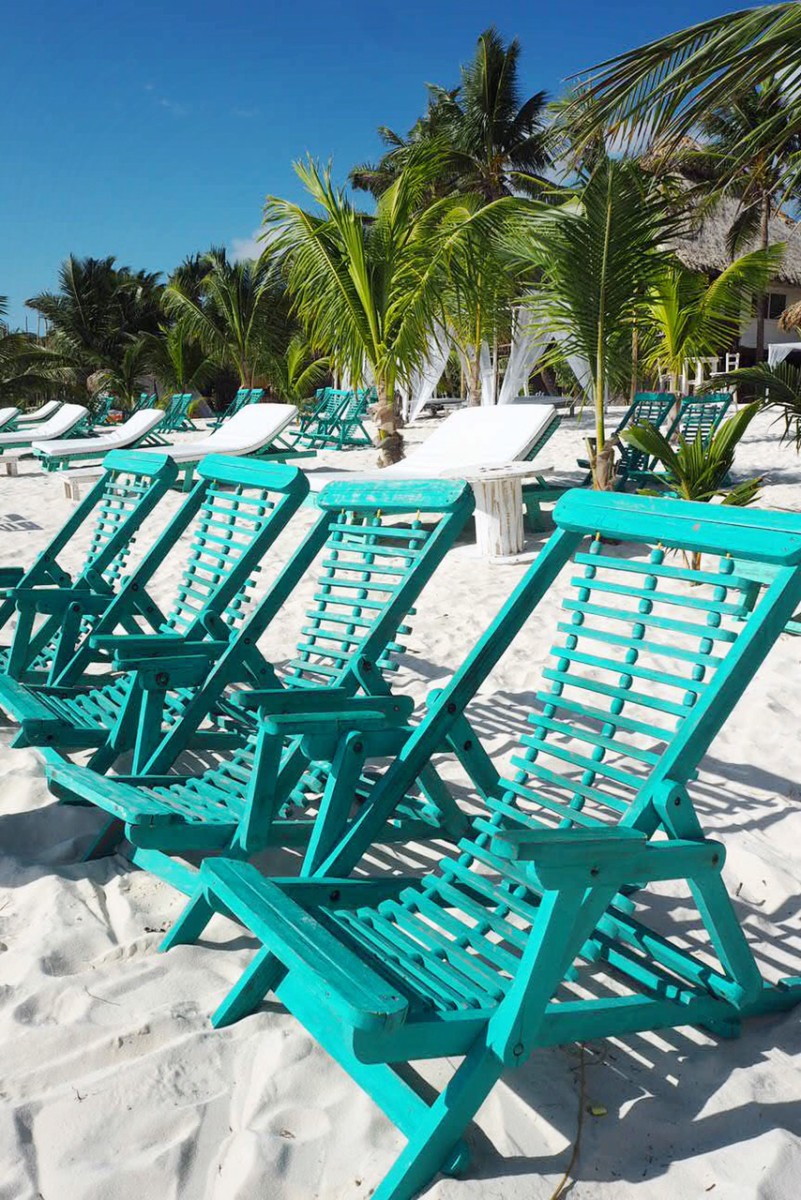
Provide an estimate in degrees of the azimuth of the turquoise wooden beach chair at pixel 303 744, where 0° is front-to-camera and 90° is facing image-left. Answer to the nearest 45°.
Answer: approximately 45°

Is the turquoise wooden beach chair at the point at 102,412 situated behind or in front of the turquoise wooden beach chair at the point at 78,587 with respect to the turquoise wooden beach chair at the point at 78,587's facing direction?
behind

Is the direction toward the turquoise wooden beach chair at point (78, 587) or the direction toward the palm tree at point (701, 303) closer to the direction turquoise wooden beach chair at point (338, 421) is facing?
the turquoise wooden beach chair

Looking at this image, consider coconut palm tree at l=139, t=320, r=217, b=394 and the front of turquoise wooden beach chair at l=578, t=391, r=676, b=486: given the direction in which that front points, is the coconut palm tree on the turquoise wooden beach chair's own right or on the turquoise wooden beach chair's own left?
on the turquoise wooden beach chair's own right

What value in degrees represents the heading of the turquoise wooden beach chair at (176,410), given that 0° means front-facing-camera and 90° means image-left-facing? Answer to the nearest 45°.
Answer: approximately 45°

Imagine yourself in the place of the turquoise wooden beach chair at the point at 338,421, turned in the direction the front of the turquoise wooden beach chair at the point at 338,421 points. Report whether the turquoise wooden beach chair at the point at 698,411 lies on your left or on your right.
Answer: on your left

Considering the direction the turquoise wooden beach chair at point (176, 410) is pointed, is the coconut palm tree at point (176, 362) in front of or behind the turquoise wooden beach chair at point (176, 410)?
behind

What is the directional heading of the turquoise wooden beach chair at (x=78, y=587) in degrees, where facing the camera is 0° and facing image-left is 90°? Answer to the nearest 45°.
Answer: approximately 45°

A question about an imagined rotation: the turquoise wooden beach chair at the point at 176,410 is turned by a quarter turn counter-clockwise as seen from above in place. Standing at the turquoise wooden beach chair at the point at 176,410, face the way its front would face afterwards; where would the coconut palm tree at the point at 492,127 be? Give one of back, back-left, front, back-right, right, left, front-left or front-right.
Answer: left
